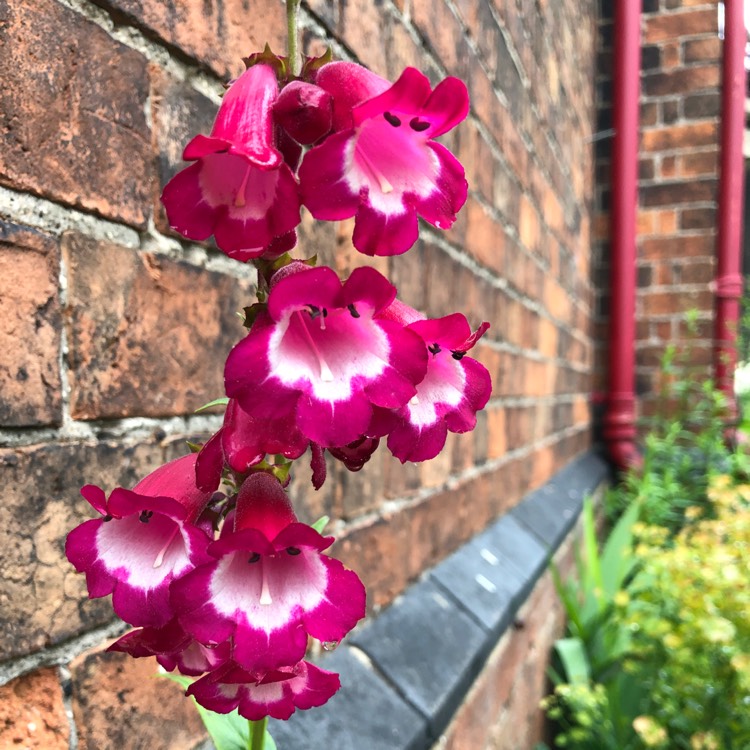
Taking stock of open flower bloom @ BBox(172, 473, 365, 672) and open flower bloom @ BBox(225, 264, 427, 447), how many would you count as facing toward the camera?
2

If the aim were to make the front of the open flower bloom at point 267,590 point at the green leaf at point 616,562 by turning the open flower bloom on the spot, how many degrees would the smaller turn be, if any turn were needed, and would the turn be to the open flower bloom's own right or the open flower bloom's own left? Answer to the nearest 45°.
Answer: approximately 135° to the open flower bloom's own left

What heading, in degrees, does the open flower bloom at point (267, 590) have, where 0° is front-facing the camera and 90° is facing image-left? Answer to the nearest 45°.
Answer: approximately 0°

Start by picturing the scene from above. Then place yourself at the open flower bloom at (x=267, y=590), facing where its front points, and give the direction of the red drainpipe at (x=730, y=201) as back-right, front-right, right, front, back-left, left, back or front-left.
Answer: back-left

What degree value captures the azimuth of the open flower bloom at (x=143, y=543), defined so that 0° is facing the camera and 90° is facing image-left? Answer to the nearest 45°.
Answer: approximately 45°

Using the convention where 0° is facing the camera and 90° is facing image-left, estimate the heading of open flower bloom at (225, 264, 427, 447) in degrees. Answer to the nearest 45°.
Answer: approximately 0°

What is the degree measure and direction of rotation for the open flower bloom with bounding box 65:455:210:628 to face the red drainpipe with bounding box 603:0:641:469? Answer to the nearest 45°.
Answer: approximately 180°

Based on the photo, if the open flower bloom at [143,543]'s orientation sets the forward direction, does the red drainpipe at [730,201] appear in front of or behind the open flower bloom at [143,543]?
behind
